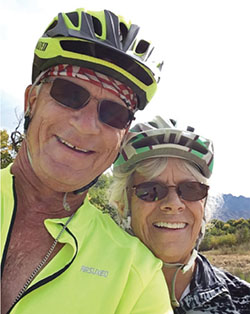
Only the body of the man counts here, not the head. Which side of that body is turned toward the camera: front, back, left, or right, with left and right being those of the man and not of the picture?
front

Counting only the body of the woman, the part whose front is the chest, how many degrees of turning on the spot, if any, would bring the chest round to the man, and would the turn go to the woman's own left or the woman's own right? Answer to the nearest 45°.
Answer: approximately 45° to the woman's own right

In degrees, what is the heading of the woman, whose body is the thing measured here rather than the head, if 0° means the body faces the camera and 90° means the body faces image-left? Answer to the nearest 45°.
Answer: approximately 0°

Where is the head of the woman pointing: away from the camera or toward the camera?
toward the camera

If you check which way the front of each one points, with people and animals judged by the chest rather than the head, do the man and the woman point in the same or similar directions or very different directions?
same or similar directions

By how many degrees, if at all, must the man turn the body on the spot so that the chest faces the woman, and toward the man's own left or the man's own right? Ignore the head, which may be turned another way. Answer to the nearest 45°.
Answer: approximately 135° to the man's own left

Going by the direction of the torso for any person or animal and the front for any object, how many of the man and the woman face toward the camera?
2
